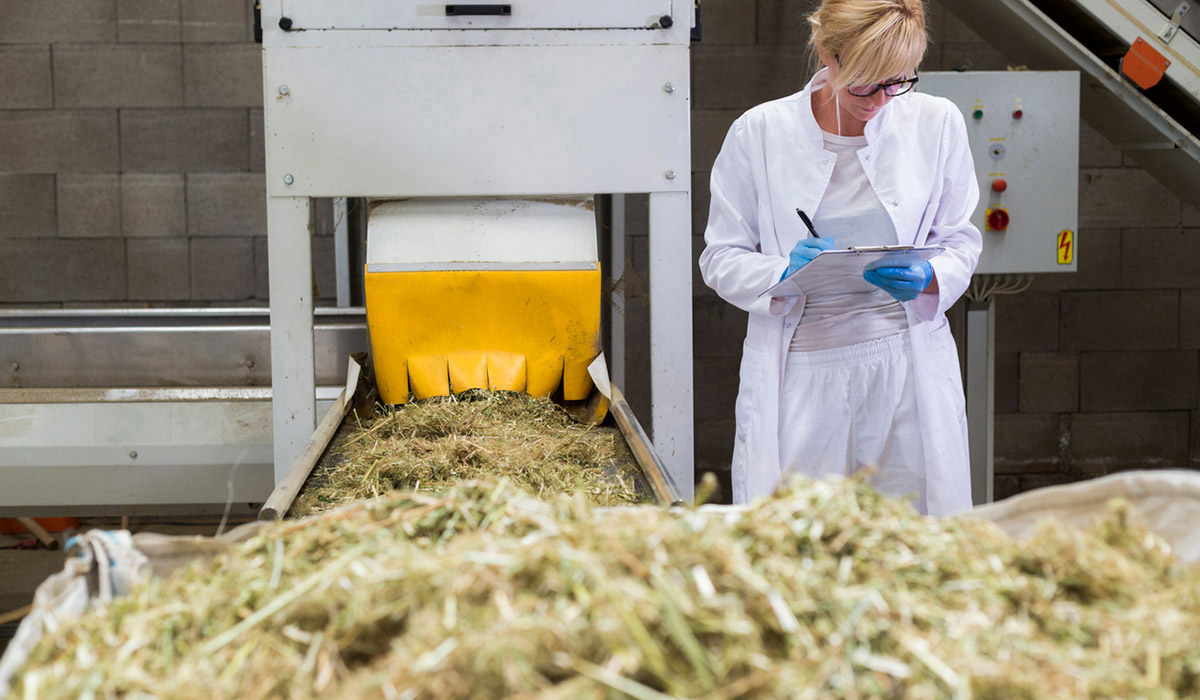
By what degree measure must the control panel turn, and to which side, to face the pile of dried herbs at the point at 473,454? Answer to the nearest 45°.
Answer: approximately 45° to its right

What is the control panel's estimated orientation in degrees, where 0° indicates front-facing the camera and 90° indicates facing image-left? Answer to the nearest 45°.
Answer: approximately 0°

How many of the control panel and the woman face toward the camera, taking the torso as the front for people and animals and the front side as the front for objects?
2

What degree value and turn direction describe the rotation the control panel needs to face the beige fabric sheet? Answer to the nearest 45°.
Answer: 0° — it already faces it

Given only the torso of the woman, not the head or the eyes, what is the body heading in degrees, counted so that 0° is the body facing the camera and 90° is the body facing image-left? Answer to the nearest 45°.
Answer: approximately 0°

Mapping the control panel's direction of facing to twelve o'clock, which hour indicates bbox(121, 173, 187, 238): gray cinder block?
The gray cinder block is roughly at 3 o'clock from the control panel.

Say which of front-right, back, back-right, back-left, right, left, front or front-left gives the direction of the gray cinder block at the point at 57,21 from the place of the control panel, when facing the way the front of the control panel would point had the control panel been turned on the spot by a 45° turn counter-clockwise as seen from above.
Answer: back-right

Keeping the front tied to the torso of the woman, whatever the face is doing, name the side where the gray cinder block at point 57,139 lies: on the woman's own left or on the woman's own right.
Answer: on the woman's own right

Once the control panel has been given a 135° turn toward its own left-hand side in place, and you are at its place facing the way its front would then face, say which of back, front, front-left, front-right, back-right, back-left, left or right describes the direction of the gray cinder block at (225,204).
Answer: back-left

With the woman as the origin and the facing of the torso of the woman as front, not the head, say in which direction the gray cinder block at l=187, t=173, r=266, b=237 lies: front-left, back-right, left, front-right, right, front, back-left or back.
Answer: back-right

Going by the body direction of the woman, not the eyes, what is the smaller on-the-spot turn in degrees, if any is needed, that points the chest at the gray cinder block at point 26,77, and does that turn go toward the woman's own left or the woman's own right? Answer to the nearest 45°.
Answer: approximately 135° to the woman's own right

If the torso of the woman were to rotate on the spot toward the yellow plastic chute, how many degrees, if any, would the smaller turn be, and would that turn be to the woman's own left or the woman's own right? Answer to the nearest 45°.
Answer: approximately 90° to the woman's own right

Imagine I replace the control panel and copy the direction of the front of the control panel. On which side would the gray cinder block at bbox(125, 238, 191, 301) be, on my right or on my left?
on my right

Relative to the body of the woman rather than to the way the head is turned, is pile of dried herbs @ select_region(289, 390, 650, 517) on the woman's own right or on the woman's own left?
on the woman's own right

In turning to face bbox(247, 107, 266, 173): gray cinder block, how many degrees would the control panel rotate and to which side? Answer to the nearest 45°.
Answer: approximately 90° to its right

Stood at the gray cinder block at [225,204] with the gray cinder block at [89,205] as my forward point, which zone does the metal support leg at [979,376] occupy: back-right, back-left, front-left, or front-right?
back-left
